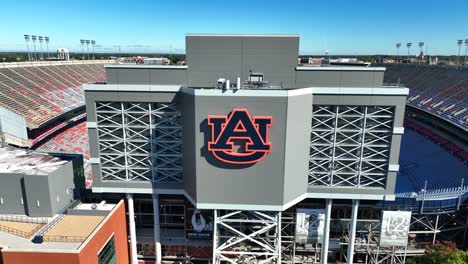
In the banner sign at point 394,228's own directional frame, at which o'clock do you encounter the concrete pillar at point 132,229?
The concrete pillar is roughly at 2 o'clock from the banner sign.

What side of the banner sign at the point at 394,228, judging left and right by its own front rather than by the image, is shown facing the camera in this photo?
front

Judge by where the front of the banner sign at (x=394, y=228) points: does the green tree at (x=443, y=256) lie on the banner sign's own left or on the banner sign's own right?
on the banner sign's own left

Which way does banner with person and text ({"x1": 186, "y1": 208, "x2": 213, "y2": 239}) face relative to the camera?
toward the camera

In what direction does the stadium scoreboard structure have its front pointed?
away from the camera

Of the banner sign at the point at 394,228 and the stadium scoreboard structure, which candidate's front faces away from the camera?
the stadium scoreboard structure

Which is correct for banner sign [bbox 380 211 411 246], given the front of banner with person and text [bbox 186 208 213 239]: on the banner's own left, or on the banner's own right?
on the banner's own left

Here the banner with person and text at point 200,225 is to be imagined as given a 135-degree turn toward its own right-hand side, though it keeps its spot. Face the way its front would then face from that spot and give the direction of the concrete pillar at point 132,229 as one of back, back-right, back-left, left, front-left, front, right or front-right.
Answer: front-left

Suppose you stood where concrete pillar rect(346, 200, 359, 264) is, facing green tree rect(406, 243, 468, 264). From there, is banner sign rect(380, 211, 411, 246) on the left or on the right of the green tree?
left

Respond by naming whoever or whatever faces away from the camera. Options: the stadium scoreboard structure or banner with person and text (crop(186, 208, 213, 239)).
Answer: the stadium scoreboard structure

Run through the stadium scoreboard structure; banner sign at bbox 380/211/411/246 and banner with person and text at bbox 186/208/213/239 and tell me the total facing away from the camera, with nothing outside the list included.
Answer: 1
